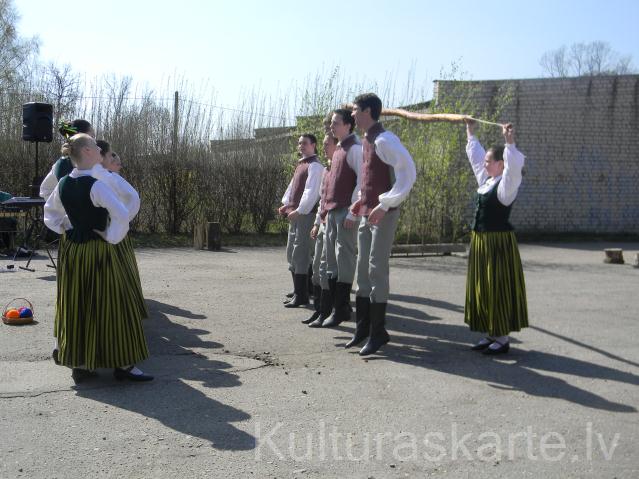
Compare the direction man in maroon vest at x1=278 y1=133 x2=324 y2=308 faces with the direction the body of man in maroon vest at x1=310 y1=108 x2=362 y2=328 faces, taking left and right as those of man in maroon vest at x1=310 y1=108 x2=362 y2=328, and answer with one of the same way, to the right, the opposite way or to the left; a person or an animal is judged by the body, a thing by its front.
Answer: the same way

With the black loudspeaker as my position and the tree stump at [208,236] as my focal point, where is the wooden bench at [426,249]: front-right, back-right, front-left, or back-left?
front-right

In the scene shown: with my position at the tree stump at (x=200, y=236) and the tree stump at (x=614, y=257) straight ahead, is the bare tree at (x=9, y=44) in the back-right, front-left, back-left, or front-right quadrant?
back-left

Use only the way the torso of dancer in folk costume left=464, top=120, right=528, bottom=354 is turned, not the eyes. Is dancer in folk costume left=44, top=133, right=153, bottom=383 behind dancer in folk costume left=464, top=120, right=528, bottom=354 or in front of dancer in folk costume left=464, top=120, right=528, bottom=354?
in front

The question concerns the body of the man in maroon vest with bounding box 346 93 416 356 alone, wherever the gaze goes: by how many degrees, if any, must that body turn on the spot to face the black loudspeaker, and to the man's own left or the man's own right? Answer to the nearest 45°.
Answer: approximately 90° to the man's own right

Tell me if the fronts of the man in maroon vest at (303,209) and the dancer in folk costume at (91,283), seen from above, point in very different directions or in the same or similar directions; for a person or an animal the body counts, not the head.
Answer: very different directions

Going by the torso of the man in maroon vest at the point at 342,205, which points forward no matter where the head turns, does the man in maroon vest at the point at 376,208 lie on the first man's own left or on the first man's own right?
on the first man's own left

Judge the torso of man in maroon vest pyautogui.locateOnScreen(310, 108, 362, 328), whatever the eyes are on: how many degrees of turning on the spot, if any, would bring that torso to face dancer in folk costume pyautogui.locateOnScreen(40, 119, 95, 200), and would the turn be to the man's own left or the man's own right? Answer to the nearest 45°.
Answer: approximately 45° to the man's own right

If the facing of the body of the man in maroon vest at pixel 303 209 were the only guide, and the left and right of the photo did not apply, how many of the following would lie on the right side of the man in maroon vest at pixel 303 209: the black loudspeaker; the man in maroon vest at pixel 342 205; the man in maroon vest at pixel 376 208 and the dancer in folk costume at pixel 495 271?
1

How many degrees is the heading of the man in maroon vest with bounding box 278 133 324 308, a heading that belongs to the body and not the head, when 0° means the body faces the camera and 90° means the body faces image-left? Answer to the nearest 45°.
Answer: approximately 45°

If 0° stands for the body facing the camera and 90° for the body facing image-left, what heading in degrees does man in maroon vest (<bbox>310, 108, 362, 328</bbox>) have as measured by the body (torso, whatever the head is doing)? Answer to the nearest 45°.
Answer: approximately 45°

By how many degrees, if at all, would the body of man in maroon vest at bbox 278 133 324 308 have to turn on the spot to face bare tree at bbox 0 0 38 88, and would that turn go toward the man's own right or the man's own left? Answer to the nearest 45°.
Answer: approximately 90° to the man's own right

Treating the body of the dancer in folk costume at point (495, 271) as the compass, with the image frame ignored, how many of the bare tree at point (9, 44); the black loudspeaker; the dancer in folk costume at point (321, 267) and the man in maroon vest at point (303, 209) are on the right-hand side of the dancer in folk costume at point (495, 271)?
4

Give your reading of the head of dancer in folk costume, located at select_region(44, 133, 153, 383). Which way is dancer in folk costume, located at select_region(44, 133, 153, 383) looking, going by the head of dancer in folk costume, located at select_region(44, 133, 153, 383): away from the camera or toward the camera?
away from the camera

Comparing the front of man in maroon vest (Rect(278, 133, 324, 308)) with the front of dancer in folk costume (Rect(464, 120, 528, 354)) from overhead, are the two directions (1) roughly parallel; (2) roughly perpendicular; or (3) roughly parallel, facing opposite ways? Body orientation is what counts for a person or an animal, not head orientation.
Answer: roughly parallel

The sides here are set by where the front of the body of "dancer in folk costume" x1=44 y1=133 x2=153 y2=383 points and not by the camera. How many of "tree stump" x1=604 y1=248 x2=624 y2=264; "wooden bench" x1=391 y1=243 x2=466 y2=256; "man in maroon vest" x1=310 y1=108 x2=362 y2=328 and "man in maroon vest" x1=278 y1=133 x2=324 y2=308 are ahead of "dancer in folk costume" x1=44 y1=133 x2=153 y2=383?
4

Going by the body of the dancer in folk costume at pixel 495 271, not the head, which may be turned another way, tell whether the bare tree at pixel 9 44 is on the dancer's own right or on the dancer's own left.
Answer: on the dancer's own right
